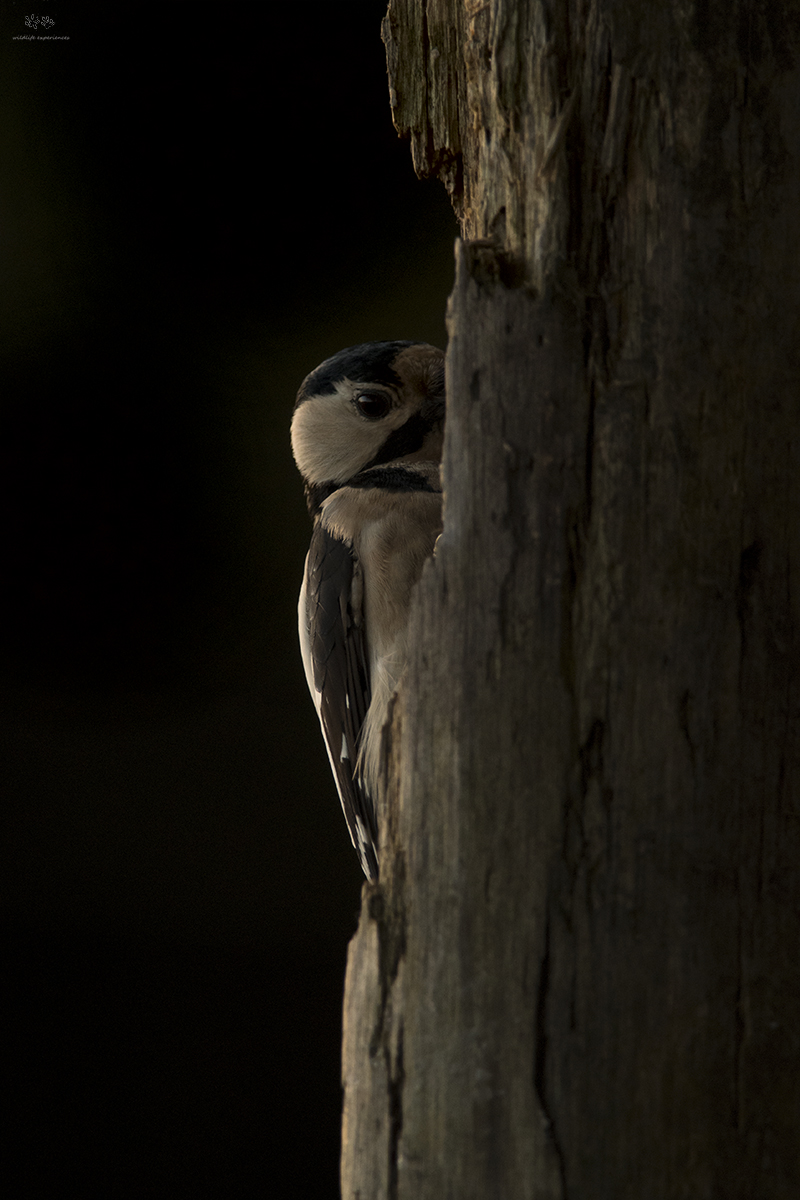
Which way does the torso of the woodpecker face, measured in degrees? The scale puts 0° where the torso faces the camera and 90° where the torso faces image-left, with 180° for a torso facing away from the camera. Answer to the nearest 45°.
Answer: approximately 315°
